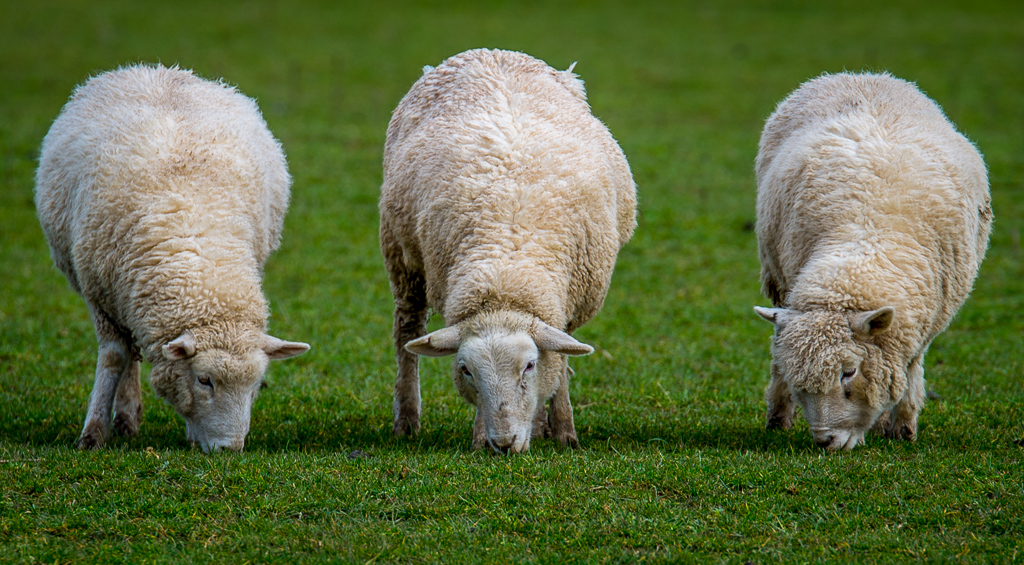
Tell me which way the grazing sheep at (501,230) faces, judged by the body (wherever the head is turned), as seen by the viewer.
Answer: toward the camera

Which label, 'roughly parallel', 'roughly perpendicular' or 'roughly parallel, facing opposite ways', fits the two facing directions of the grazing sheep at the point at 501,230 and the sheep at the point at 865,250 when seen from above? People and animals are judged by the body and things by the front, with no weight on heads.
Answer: roughly parallel

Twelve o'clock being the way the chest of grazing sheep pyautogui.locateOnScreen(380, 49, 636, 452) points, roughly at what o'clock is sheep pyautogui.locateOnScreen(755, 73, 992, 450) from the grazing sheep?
The sheep is roughly at 9 o'clock from the grazing sheep.

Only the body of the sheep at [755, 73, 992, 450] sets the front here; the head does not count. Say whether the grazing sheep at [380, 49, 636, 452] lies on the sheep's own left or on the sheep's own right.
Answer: on the sheep's own right

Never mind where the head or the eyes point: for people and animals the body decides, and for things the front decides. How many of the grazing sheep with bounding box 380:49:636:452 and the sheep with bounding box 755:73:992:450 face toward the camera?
2

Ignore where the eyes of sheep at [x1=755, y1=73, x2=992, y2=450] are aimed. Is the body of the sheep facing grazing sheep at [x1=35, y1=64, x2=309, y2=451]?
no

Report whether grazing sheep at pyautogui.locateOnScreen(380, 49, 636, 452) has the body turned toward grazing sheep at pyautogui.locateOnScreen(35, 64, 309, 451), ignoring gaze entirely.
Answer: no

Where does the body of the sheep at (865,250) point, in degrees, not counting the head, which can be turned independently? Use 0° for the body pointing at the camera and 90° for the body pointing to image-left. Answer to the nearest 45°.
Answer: approximately 0°
